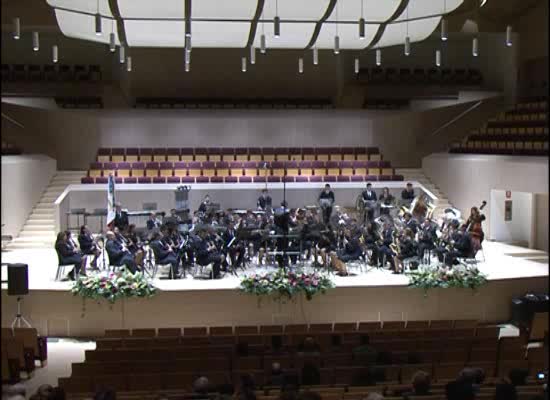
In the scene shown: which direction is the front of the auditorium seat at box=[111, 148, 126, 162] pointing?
toward the camera

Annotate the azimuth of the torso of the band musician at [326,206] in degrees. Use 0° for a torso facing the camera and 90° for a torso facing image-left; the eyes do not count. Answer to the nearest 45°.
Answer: approximately 0°

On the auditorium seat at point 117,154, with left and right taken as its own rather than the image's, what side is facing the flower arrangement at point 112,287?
front

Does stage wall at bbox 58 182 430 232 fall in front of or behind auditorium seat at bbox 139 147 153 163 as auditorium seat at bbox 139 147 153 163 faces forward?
in front

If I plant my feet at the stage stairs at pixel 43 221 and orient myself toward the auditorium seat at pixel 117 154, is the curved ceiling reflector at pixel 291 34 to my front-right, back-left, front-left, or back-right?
front-right

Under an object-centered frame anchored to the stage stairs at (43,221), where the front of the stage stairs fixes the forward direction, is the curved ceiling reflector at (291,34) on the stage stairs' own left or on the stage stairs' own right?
on the stage stairs' own left

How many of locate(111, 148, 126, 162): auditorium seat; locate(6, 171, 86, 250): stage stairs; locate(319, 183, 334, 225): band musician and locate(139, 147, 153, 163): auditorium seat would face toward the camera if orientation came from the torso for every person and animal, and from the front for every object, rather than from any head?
4

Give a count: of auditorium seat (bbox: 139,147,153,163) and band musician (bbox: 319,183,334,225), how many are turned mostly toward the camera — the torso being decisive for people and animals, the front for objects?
2

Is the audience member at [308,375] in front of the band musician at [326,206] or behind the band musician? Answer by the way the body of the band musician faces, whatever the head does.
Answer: in front

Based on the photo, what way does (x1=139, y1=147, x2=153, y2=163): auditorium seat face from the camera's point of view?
toward the camera

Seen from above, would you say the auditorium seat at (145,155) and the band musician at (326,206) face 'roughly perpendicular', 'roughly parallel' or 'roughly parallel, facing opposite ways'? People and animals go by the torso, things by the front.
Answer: roughly parallel

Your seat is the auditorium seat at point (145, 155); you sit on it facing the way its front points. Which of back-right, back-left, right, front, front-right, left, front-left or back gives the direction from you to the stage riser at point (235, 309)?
front

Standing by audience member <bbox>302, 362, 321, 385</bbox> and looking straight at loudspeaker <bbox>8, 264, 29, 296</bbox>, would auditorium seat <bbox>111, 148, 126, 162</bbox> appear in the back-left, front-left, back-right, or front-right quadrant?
front-right

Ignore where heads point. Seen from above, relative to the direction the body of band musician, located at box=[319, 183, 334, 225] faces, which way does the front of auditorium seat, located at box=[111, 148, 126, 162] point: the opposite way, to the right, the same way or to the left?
the same way

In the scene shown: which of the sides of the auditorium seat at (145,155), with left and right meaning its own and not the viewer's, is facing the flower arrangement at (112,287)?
front

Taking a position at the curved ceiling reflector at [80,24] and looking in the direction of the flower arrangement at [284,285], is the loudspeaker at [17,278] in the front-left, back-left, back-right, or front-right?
front-right
